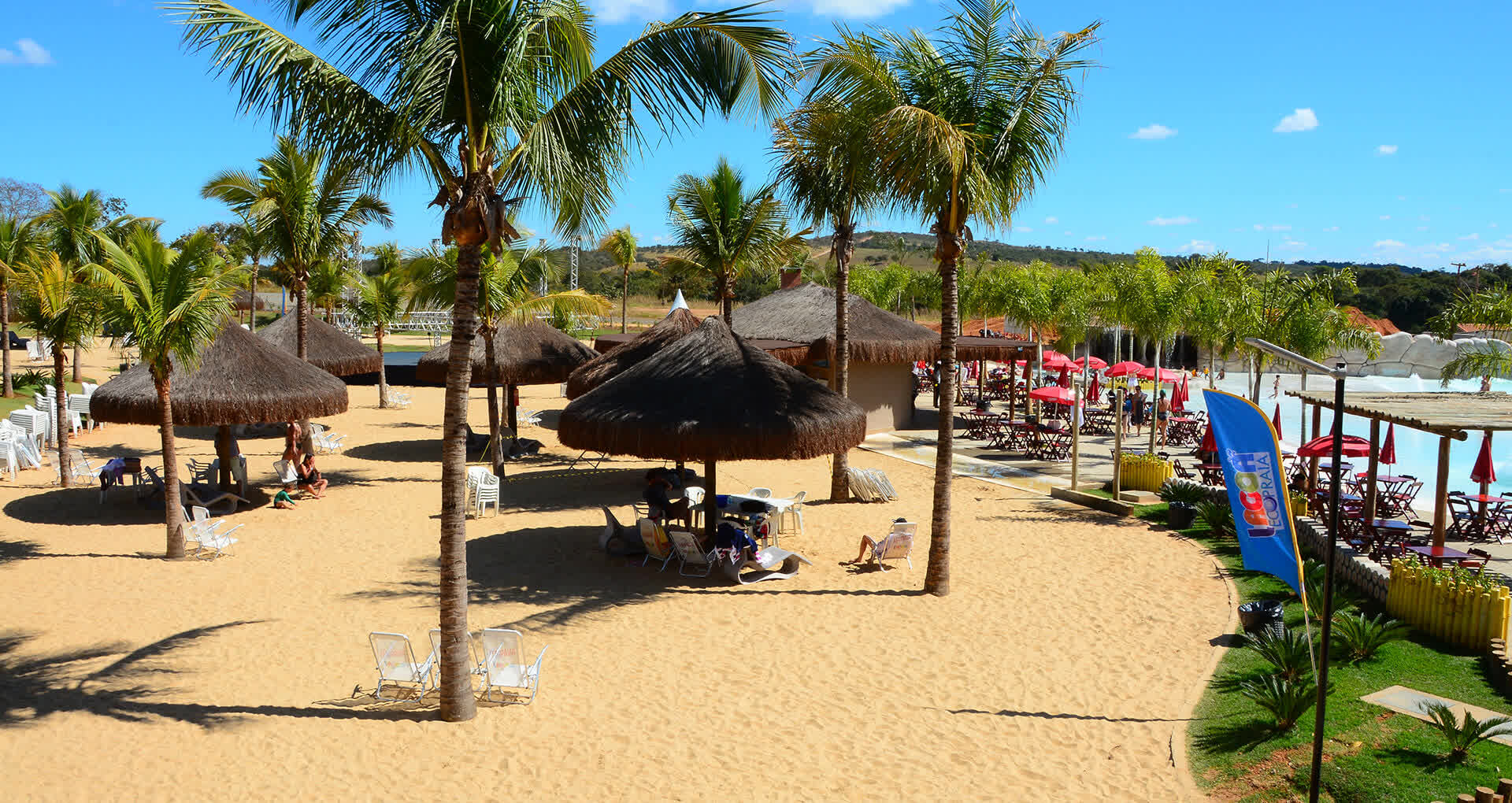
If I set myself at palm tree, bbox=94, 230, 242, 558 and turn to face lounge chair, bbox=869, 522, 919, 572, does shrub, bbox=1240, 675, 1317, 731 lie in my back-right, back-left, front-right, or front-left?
front-right

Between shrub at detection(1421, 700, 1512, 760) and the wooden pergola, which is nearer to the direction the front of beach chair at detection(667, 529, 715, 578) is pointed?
the shrub

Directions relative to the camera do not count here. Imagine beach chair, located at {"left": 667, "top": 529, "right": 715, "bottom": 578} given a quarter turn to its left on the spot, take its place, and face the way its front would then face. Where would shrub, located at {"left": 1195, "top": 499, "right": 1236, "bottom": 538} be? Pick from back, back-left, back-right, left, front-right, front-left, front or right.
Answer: front-right

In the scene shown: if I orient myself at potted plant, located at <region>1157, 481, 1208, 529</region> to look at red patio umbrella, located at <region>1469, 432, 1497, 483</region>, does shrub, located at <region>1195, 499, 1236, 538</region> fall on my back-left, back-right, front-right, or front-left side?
front-right

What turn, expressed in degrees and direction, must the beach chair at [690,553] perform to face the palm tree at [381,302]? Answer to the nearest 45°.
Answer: approximately 180°

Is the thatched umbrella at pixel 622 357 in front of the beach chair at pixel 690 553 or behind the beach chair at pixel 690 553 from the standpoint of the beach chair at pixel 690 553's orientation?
behind

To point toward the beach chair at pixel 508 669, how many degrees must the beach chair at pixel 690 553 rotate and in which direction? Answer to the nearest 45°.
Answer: approximately 45° to its right

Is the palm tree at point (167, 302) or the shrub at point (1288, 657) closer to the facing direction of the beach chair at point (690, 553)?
the shrub

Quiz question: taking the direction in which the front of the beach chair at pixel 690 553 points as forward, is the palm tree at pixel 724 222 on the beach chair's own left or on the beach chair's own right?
on the beach chair's own left

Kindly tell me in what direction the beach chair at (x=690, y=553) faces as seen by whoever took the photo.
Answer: facing the viewer and to the right of the viewer

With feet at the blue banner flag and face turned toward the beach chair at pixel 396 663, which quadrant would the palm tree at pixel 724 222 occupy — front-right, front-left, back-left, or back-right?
front-right
